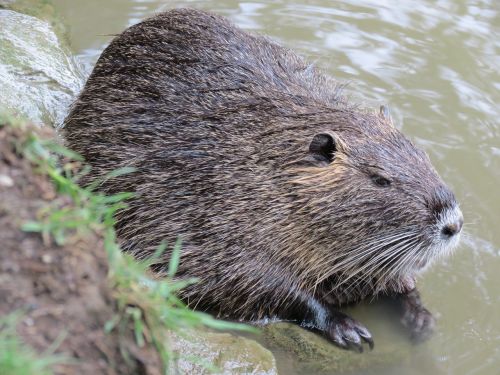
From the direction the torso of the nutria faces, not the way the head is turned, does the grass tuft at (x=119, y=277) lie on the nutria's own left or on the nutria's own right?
on the nutria's own right

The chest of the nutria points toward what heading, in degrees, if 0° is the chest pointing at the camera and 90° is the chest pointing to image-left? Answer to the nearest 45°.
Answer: approximately 315°

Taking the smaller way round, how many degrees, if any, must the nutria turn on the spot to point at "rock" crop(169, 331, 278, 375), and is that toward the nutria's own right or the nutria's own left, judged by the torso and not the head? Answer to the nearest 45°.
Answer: approximately 45° to the nutria's own right

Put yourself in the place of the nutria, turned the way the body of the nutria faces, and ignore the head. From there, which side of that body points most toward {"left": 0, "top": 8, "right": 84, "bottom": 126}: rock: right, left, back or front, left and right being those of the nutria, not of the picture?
back

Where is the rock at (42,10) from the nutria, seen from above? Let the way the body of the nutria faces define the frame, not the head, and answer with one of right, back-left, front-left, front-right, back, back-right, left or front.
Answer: back
